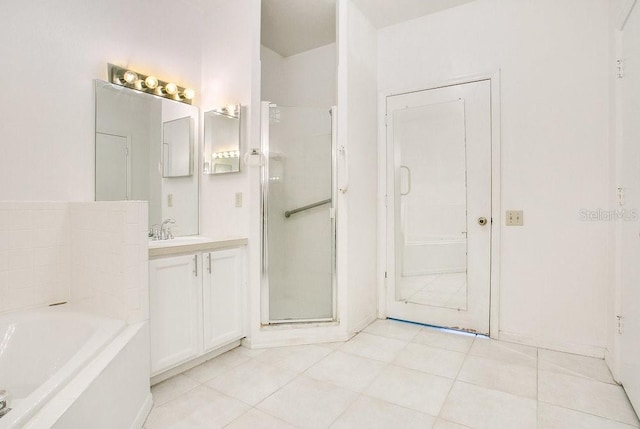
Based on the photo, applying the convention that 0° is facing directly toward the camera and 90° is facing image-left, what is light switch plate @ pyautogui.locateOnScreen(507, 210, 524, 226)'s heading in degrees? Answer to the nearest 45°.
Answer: approximately 0°

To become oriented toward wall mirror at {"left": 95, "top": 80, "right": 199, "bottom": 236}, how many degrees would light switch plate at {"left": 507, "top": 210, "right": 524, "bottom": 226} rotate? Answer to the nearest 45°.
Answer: approximately 45° to its right

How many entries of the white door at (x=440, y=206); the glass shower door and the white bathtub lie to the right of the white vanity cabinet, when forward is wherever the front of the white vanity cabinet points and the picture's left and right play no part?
1

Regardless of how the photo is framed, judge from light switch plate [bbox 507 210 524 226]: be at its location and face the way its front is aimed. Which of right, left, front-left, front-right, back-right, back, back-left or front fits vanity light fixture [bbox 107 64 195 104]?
front-right

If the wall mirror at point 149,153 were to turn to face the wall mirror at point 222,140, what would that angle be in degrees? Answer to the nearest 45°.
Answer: approximately 45° to its left

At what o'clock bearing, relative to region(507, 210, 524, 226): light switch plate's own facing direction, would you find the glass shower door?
The glass shower door is roughly at 2 o'clock from the light switch plate.
